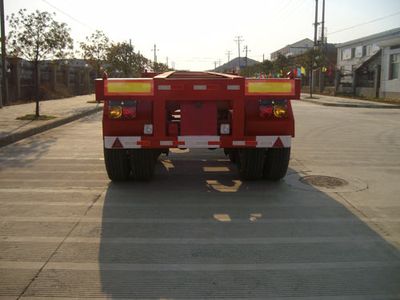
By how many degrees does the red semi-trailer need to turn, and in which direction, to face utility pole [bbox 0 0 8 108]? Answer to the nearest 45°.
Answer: approximately 45° to its left

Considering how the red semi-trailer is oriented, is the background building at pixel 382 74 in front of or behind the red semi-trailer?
in front

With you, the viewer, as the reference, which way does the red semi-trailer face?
facing away from the viewer

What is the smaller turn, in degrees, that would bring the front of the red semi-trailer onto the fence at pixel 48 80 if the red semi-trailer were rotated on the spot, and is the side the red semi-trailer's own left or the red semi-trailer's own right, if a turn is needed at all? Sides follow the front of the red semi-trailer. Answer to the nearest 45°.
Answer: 0° — it already faces it

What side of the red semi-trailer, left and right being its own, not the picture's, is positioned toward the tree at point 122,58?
front

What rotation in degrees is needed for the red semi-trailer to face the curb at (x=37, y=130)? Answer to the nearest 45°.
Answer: approximately 45° to its left
